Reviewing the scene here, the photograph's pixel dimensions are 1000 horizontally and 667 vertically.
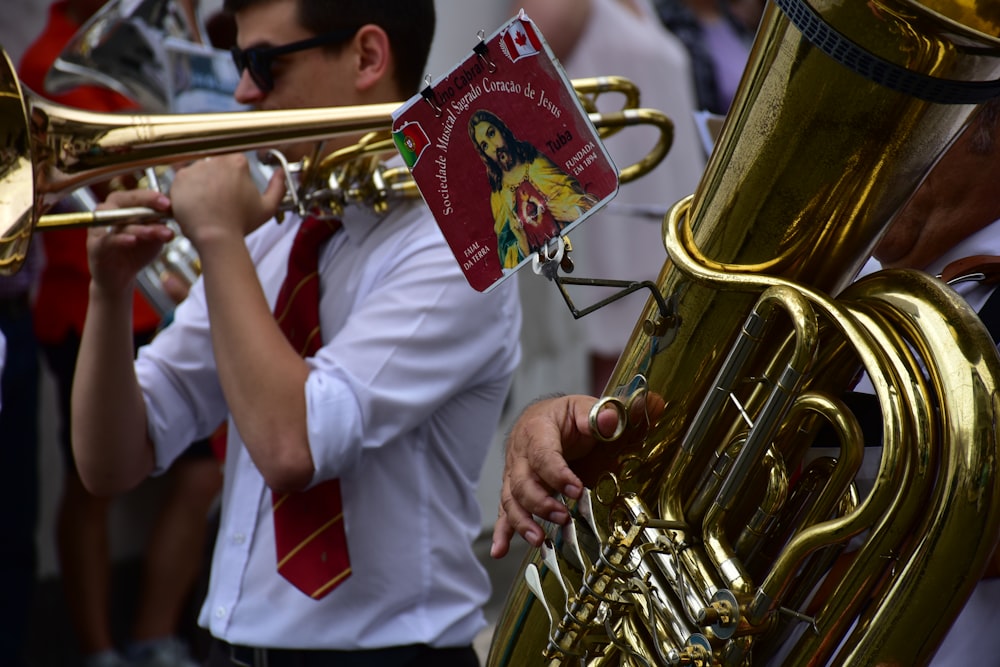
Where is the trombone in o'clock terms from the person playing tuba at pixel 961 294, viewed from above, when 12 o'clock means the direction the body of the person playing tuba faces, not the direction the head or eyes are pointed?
The trombone is roughly at 12 o'clock from the person playing tuba.

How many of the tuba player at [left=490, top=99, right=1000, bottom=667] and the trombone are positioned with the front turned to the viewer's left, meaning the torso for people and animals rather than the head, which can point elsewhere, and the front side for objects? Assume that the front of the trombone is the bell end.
2

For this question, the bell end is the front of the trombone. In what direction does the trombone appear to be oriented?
to the viewer's left

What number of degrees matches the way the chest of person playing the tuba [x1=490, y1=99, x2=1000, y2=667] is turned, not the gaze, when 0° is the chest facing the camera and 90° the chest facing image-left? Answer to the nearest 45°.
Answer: approximately 90°

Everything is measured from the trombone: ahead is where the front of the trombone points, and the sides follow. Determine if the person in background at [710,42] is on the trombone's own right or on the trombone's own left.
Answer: on the trombone's own right
